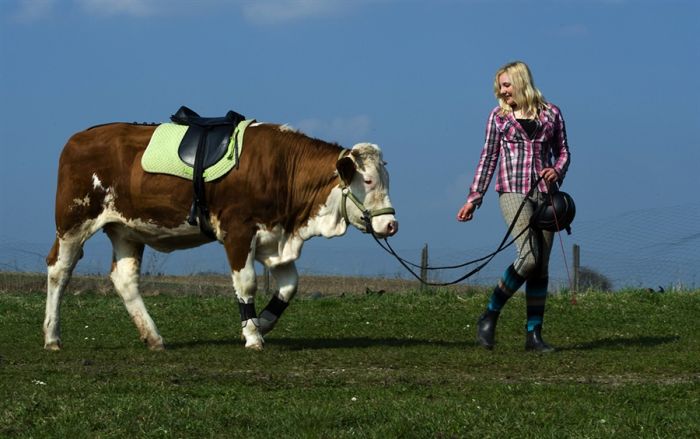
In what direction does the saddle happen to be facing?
to the viewer's right

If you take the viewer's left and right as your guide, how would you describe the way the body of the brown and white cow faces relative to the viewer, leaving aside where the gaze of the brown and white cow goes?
facing to the right of the viewer

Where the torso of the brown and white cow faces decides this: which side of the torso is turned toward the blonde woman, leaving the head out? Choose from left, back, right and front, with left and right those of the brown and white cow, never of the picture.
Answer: front

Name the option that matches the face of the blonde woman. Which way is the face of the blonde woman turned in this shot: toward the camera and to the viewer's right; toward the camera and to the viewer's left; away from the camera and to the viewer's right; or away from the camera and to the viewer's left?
toward the camera and to the viewer's left
